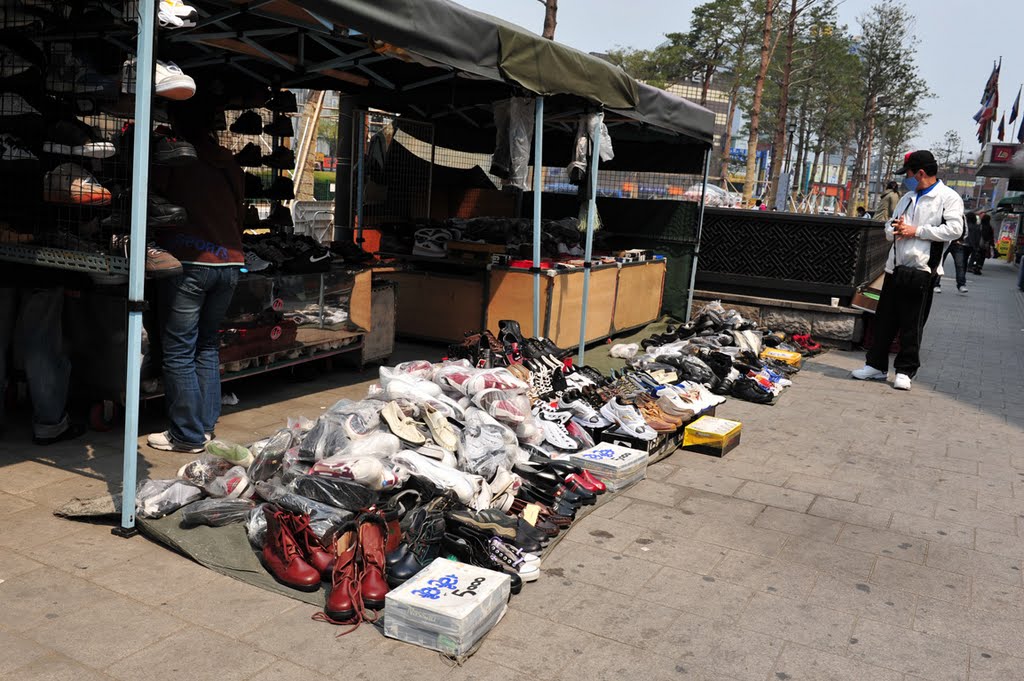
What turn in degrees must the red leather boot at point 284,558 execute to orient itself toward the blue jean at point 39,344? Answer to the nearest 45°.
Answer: approximately 180°

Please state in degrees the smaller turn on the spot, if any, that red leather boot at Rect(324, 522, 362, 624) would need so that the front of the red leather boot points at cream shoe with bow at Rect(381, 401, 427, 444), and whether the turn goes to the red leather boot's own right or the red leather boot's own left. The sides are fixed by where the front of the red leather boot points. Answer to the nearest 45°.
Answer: approximately 180°

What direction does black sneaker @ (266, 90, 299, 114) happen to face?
to the viewer's left

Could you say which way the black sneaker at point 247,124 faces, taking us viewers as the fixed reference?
facing to the left of the viewer

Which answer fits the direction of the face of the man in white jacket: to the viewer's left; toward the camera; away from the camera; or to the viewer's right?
to the viewer's left

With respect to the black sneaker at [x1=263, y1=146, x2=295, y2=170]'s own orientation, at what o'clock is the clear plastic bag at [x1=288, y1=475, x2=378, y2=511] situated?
The clear plastic bag is roughly at 9 o'clock from the black sneaker.

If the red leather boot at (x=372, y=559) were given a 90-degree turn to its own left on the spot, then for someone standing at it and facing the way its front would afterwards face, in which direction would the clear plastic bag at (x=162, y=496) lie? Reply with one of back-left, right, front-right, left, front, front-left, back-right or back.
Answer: back-left

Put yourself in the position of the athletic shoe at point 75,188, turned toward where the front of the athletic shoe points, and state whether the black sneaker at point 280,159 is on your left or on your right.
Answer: on your left

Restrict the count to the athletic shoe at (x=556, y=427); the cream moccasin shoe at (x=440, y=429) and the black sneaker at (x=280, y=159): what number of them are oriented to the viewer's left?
1

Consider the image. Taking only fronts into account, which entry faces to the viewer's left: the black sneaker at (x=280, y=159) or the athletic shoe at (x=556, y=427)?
the black sneaker

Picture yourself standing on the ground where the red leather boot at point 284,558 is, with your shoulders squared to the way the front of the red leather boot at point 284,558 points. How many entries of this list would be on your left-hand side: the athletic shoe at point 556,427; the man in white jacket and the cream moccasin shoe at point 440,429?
3

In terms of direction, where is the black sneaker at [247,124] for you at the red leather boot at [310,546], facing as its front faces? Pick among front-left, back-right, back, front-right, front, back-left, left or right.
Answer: back-left

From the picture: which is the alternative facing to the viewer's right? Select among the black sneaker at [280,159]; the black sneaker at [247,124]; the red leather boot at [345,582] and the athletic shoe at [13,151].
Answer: the athletic shoe

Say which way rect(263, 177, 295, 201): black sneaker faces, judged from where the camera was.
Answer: facing to the left of the viewer
